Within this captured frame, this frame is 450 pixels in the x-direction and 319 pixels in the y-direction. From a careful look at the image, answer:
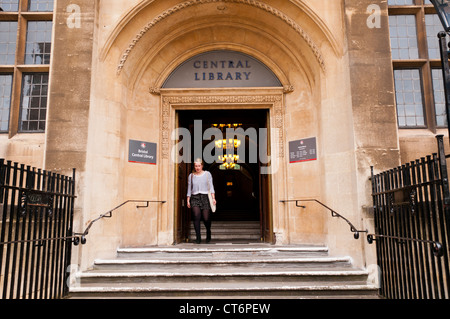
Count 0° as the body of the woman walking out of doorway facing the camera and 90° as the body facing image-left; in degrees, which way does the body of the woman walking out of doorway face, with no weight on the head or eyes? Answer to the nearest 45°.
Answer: approximately 0°

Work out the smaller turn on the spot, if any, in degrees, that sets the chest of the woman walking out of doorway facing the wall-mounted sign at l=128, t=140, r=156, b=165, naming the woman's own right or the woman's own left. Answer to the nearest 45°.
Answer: approximately 90° to the woman's own right

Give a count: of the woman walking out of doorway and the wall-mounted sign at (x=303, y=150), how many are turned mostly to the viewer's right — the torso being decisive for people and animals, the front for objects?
0

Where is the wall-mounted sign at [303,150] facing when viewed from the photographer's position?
facing the viewer and to the left of the viewer

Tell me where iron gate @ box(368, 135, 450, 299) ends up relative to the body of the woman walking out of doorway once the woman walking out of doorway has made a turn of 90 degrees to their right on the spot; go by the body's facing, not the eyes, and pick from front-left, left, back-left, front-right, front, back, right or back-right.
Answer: back-left

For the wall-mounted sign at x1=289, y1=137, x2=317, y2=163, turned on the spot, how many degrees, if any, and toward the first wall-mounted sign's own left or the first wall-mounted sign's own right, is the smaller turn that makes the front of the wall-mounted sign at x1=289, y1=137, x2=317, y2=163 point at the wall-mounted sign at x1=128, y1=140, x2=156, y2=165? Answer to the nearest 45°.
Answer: approximately 45° to the first wall-mounted sign's own right

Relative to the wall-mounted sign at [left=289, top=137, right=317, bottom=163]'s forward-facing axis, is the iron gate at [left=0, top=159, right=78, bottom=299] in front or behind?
in front

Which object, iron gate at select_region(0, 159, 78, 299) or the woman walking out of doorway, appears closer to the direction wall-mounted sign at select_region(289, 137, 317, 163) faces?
the iron gate

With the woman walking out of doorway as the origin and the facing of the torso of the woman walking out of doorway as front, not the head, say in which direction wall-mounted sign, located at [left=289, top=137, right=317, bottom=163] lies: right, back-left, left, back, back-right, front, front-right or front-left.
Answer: left

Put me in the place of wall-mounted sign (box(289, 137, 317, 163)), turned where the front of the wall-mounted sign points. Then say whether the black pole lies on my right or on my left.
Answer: on my left

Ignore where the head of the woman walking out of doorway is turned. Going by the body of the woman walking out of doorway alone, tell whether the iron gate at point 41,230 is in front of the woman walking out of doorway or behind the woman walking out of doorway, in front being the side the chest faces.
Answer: in front

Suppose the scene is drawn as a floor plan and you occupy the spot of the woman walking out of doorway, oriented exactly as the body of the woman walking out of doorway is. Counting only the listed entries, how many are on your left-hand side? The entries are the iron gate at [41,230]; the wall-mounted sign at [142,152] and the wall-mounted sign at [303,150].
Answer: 1

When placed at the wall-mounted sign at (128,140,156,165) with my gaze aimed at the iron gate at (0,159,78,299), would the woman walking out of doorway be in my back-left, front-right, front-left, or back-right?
back-left
